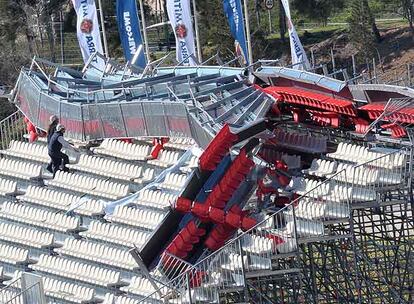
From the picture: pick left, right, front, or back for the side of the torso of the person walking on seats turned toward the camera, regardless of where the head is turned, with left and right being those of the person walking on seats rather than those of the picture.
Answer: right
